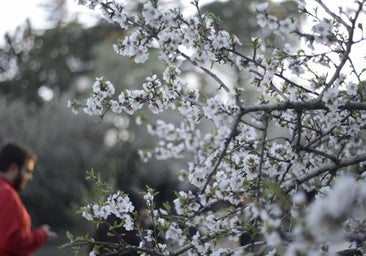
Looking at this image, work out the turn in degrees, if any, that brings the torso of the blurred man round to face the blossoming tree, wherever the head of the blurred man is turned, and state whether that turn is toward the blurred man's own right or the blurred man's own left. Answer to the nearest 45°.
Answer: approximately 45° to the blurred man's own right

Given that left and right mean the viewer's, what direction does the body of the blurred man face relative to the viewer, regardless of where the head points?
facing to the right of the viewer
